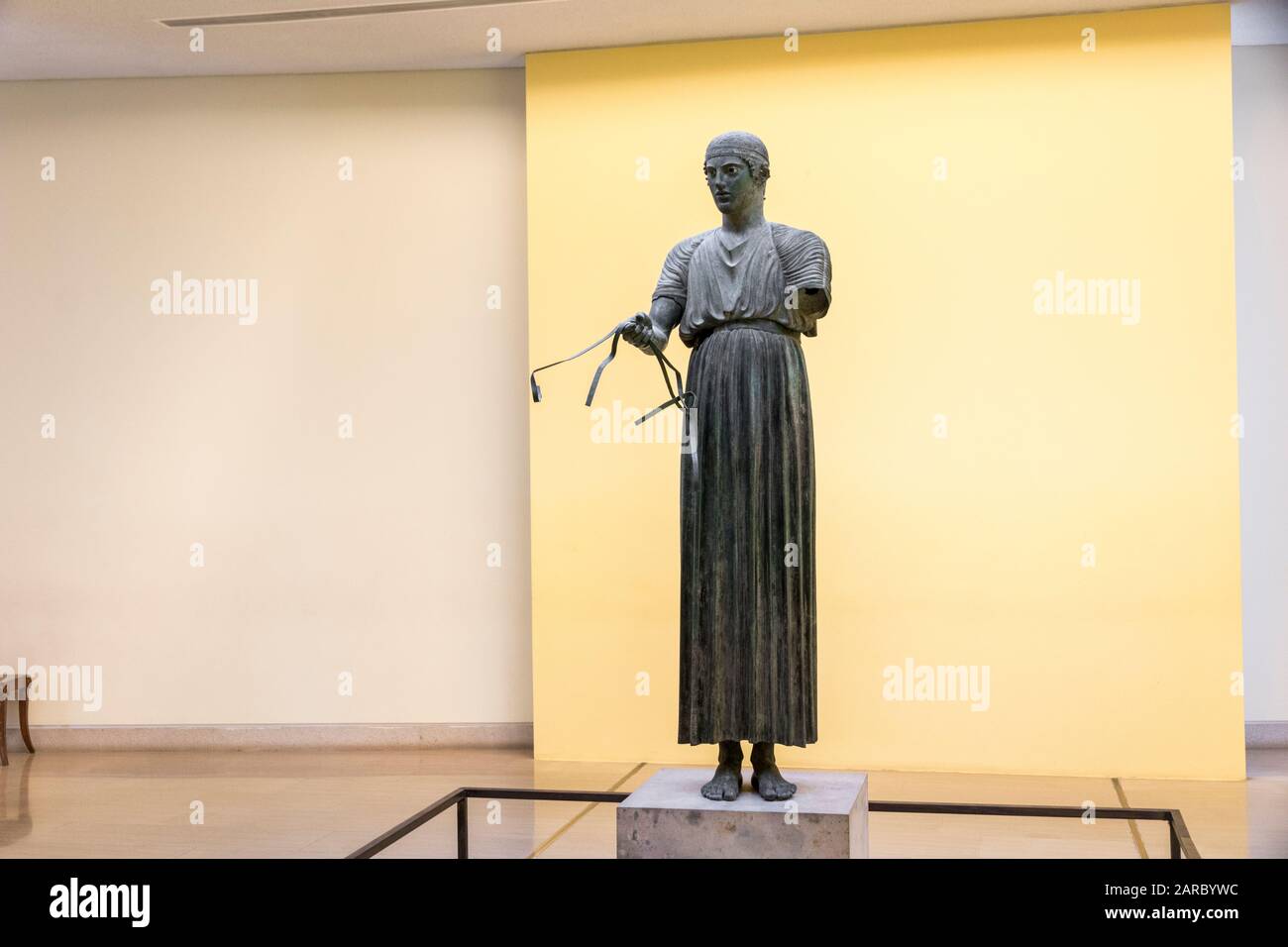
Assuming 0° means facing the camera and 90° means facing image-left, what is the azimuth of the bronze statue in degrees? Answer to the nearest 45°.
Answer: approximately 0°

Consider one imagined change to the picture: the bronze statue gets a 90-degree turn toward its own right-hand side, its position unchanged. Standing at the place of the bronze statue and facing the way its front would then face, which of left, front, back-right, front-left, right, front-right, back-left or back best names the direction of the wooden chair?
front-right
